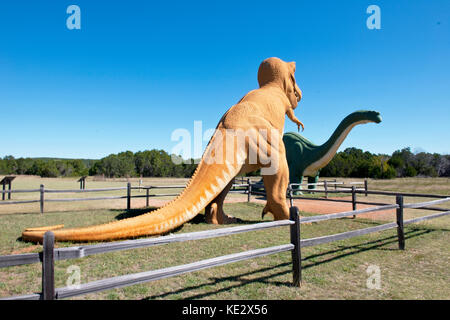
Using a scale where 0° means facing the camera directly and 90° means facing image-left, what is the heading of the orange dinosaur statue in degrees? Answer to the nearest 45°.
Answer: approximately 225°

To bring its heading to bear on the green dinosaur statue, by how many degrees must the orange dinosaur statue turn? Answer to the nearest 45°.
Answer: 0° — it already faces it
